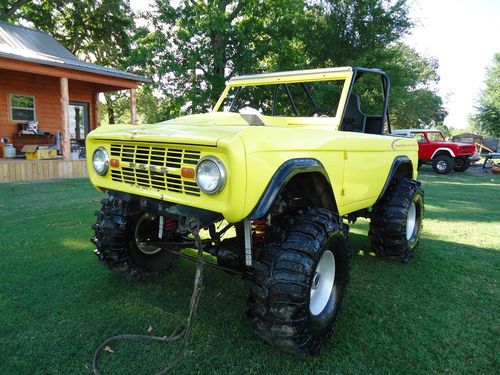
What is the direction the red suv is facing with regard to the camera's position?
facing the viewer and to the right of the viewer

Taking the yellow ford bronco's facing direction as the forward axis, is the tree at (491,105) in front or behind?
behind

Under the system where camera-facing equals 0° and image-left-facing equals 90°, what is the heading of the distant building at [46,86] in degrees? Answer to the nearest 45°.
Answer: approximately 315°

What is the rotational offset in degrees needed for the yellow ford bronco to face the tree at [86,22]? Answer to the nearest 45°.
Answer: approximately 90° to its right

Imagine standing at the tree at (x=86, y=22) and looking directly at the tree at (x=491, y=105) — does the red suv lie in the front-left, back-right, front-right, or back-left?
front-right

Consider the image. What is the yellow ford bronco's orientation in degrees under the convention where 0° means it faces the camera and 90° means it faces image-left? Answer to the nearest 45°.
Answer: approximately 45°

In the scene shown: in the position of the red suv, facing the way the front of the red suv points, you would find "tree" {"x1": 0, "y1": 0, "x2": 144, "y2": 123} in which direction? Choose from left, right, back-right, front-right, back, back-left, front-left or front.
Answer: back-right

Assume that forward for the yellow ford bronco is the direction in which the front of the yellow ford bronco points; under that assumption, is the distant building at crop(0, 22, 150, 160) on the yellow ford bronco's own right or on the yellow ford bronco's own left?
on the yellow ford bronco's own right

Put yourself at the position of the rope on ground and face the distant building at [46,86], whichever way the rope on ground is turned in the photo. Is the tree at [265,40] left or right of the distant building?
right

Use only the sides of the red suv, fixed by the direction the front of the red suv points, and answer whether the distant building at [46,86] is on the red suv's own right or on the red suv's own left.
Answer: on the red suv's own right

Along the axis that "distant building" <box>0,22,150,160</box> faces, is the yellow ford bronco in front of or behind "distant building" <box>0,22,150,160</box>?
in front

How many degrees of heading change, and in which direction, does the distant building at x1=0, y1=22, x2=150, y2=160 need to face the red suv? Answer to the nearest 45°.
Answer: approximately 45° to its left

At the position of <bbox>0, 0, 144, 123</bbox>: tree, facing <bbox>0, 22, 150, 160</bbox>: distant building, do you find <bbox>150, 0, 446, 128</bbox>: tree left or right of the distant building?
left
